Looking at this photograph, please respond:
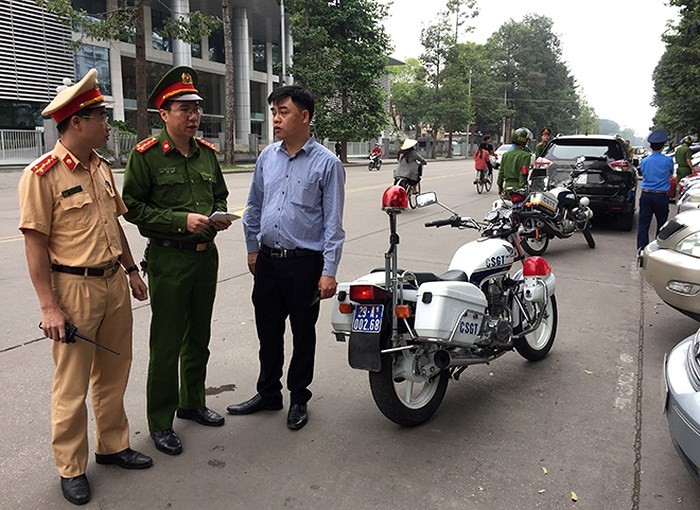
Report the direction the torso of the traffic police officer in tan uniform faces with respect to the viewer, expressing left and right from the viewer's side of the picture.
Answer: facing the viewer and to the right of the viewer

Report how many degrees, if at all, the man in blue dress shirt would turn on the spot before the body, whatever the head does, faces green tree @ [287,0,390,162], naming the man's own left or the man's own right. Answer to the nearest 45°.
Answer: approximately 135° to the man's own right

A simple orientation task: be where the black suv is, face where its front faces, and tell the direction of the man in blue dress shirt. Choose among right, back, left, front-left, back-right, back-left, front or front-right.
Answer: back

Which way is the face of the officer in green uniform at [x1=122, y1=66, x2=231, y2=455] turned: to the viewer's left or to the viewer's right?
to the viewer's right

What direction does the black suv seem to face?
away from the camera

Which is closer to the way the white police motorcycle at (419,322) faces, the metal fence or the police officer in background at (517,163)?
the police officer in background

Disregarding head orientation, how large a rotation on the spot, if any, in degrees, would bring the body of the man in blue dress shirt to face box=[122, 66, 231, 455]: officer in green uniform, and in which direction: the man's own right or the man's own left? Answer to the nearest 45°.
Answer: approximately 45° to the man's own right

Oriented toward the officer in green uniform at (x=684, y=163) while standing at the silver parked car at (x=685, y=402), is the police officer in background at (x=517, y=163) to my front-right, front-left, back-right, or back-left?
front-left

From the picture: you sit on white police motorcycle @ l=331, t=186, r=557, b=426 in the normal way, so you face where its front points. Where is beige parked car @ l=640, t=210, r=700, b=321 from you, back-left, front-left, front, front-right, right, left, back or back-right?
front

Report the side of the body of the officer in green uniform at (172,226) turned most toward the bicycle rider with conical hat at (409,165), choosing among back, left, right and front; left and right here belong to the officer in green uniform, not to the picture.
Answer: left

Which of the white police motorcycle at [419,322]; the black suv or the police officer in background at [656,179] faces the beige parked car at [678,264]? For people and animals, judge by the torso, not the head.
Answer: the white police motorcycle

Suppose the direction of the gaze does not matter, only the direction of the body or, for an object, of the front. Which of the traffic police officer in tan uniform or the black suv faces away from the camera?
the black suv

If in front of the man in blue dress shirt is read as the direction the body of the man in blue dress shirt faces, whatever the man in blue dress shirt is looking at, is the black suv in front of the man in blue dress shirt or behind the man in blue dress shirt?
behind

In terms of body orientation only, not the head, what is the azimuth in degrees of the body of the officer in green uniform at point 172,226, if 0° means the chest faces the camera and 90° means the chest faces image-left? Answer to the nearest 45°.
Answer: approximately 315°
